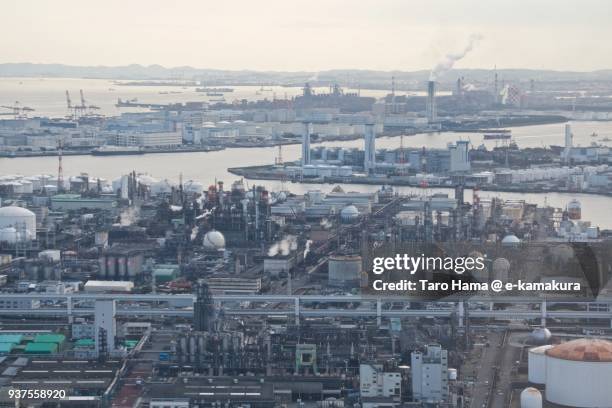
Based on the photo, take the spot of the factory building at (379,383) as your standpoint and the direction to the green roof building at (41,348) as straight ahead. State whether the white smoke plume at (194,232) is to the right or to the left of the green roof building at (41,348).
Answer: right

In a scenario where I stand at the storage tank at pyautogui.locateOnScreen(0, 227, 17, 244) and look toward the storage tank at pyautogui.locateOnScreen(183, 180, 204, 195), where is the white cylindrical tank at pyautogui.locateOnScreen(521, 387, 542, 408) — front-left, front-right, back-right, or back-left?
back-right

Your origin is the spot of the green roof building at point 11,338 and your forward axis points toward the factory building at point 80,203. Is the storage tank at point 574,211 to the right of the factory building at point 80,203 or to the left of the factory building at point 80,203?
right

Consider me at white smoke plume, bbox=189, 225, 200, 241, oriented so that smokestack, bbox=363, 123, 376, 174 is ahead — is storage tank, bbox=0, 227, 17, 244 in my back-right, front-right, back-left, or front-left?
back-left
